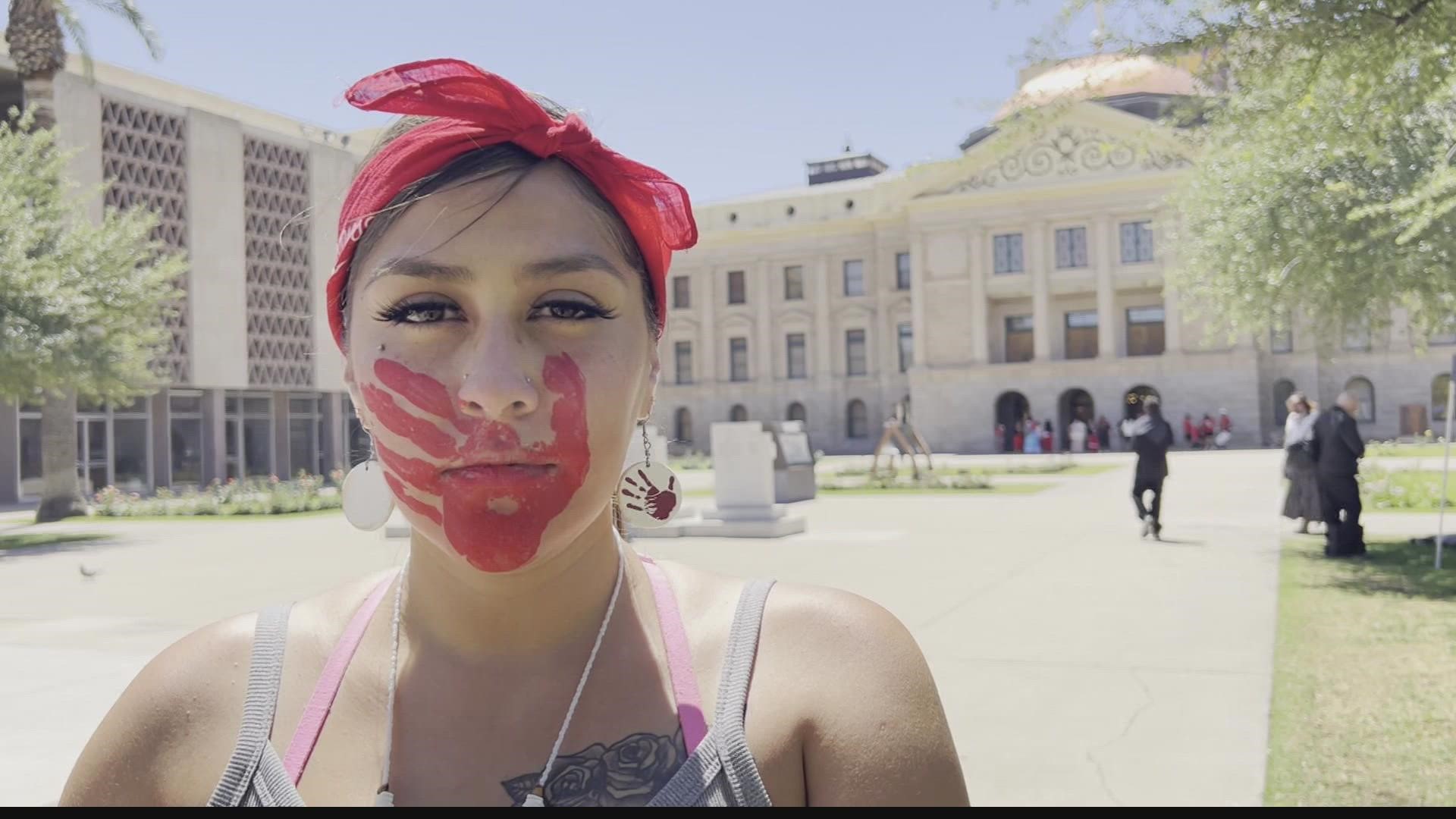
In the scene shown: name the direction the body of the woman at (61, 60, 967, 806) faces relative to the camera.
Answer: toward the camera

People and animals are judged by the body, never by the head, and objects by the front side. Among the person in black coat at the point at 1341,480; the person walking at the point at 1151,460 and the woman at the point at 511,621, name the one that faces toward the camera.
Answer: the woman

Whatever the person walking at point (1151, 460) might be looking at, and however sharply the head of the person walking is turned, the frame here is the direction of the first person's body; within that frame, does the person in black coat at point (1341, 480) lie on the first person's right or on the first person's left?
on the first person's right

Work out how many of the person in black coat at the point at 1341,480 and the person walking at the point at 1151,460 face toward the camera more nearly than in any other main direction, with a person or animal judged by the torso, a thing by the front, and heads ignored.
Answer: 0

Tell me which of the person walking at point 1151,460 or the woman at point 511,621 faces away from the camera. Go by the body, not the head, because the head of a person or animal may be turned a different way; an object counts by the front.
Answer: the person walking

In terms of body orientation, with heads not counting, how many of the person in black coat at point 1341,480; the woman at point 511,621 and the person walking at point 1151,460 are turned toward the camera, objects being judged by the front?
1

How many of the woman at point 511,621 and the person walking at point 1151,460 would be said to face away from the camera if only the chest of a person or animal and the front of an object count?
1

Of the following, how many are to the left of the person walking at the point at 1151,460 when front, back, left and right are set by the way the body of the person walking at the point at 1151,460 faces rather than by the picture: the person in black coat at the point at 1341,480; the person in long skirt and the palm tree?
1

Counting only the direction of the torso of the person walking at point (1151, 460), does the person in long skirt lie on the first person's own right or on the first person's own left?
on the first person's own right

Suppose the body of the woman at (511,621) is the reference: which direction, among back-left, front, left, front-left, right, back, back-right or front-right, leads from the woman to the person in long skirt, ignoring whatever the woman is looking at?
back-left

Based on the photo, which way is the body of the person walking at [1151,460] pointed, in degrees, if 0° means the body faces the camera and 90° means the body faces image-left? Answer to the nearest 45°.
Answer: approximately 180°
